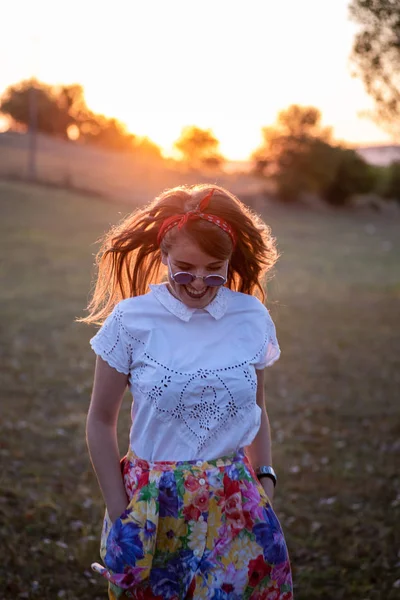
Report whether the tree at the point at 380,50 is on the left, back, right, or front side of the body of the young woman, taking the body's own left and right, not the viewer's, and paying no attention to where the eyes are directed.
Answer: back

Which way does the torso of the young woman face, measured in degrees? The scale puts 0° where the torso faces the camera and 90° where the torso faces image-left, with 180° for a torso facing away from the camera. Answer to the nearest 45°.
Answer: approximately 0°
